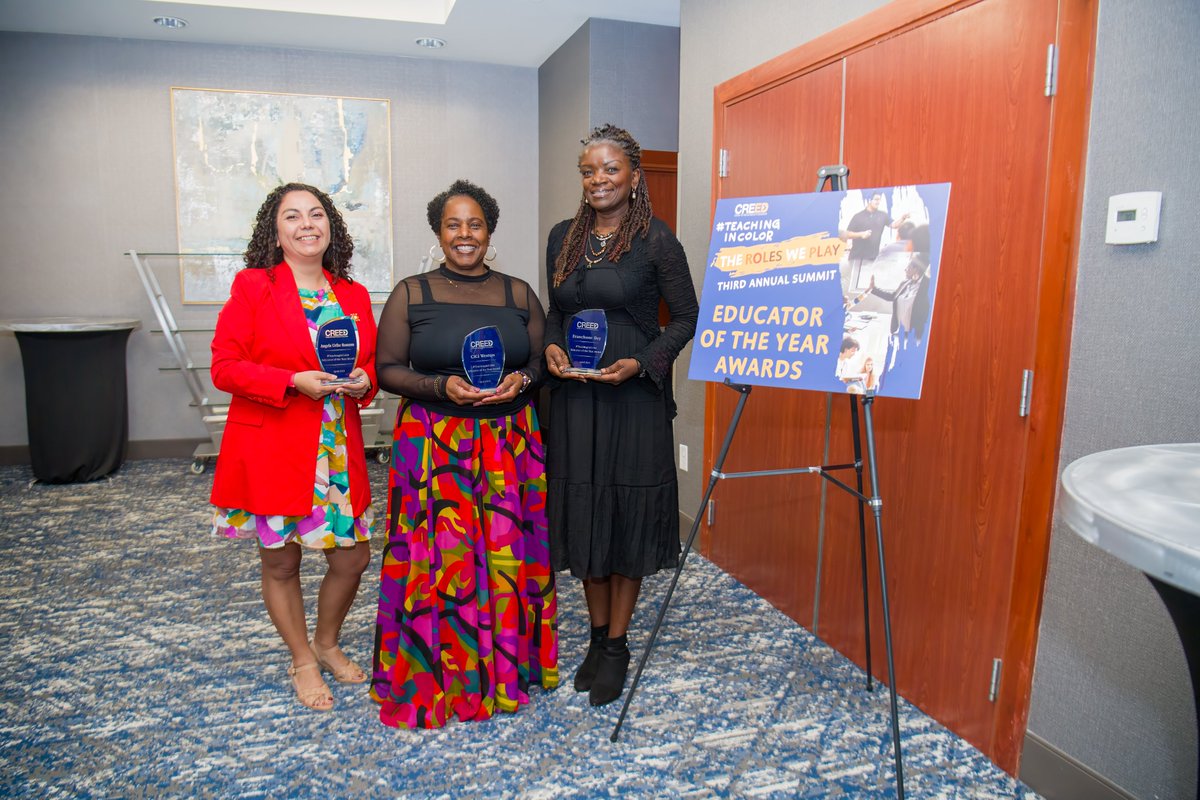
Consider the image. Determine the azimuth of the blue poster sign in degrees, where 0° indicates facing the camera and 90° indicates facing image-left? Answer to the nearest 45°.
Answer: approximately 45°

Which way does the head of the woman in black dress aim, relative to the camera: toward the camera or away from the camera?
toward the camera

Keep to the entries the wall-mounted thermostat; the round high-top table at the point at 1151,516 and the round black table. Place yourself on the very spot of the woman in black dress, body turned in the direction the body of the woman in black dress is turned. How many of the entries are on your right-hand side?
1

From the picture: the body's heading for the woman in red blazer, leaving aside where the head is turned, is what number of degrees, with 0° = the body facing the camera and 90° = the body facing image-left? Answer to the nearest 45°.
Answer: approximately 315°

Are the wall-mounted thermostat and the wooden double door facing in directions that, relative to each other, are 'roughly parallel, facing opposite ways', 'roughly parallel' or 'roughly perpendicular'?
roughly parallel

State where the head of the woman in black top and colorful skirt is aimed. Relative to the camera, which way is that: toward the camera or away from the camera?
toward the camera

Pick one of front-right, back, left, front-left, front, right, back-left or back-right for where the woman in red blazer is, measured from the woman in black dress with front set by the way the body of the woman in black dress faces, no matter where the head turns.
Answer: front-right

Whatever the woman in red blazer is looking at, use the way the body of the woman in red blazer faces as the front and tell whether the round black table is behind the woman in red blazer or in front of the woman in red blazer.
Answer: behind

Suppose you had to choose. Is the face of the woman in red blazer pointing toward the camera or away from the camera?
toward the camera

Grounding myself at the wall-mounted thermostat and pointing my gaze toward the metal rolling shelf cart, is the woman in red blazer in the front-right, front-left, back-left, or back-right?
front-left

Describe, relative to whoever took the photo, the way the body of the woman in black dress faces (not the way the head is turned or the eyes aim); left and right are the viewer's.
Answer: facing the viewer and to the left of the viewer

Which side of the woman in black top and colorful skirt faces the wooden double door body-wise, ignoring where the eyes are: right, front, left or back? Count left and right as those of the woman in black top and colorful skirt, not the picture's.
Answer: left

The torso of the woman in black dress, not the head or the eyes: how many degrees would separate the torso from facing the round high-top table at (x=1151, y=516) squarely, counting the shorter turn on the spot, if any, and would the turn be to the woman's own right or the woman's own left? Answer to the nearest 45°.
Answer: approximately 90° to the woman's own left

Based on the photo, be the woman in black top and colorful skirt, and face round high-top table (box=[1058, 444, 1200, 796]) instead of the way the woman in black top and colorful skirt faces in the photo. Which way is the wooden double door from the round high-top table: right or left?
left

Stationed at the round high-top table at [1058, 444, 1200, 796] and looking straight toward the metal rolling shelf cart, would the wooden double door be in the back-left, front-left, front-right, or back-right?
front-right
